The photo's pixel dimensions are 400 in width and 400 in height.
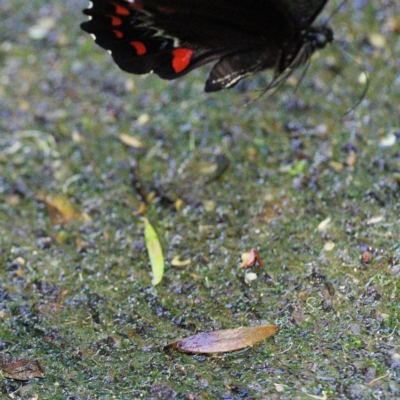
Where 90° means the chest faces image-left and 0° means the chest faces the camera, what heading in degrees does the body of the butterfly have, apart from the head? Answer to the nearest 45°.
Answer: approximately 270°

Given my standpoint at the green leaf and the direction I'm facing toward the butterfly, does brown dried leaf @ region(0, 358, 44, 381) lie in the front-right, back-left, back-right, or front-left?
back-left

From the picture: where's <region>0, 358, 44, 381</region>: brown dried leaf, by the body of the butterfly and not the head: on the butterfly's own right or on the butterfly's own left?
on the butterfly's own right

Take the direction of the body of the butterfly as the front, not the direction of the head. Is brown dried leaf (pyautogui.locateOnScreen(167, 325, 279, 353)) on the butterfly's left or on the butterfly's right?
on the butterfly's right

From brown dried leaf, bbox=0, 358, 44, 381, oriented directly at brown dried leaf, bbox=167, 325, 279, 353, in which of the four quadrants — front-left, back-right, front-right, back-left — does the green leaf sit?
front-left
